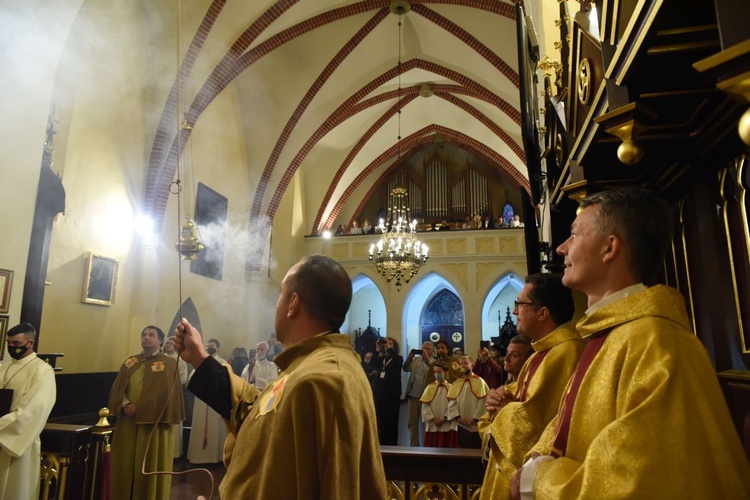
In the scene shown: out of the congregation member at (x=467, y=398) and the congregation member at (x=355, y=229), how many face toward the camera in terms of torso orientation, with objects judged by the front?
2

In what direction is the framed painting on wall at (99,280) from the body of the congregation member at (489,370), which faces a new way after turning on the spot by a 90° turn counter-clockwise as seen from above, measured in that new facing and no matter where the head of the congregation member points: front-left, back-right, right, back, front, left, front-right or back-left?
back-right

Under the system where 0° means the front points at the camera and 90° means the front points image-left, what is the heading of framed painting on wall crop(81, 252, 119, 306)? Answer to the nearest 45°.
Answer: approximately 315°

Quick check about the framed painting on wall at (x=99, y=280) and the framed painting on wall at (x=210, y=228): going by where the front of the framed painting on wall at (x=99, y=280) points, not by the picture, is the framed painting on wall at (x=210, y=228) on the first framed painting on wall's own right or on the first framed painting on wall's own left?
on the first framed painting on wall's own left

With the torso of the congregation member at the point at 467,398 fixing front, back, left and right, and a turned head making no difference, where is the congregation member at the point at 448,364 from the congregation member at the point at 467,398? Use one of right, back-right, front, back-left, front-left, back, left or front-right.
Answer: back

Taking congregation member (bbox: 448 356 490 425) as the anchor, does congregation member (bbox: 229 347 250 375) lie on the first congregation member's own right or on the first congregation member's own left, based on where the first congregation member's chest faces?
on the first congregation member's own right

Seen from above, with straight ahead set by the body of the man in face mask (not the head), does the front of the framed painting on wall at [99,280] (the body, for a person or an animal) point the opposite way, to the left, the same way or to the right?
to the left

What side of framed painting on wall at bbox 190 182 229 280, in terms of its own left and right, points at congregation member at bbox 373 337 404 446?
front

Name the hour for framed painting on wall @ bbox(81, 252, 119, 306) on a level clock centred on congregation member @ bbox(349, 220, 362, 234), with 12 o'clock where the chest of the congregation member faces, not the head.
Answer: The framed painting on wall is roughly at 1 o'clock from the congregation member.

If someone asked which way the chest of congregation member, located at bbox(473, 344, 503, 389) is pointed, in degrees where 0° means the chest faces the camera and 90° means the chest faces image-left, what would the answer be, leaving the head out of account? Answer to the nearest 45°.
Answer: approximately 45°

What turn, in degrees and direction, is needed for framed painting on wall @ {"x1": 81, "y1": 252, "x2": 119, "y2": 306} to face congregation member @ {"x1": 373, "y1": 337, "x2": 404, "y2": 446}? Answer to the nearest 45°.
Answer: approximately 45° to its left

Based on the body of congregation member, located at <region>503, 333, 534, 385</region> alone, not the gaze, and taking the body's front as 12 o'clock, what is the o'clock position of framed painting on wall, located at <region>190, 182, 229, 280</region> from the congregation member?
The framed painting on wall is roughly at 3 o'clock from the congregation member.

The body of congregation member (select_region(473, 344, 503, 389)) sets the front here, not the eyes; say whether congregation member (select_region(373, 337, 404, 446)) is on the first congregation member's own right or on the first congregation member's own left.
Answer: on the first congregation member's own right
